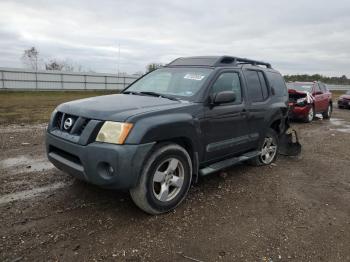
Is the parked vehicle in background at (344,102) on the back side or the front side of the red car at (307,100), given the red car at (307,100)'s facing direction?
on the back side

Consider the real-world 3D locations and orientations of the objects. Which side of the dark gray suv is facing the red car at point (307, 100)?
back

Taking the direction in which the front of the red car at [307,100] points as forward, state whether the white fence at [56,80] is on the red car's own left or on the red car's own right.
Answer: on the red car's own right

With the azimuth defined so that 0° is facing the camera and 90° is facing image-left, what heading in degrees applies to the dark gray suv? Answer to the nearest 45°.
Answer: approximately 45°

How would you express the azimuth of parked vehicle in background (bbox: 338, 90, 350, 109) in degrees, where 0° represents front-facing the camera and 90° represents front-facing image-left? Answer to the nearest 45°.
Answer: approximately 45°

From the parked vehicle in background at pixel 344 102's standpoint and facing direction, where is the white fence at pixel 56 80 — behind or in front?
in front

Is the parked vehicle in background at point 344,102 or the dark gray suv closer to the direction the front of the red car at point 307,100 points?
the dark gray suv

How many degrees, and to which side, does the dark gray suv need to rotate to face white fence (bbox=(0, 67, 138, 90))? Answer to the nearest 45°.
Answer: approximately 135° to its right

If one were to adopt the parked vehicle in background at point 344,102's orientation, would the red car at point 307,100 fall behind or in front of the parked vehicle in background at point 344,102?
in front

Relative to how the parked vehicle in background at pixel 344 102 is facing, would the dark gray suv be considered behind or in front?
in front

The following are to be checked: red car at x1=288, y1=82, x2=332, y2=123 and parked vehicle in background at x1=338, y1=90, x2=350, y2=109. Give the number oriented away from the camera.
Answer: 0

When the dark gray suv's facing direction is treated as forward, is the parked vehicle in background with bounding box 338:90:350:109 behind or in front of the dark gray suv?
behind
